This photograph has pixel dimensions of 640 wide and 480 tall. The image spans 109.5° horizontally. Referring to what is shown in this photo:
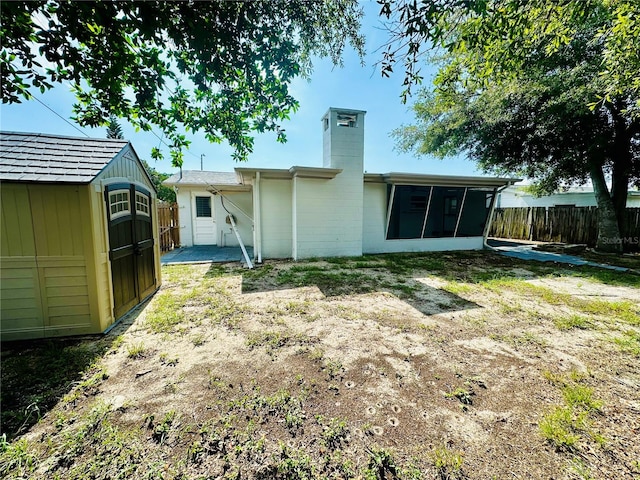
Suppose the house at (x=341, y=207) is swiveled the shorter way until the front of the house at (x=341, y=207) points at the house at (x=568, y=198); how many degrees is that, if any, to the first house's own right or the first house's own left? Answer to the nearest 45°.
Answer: approximately 45° to the first house's own right

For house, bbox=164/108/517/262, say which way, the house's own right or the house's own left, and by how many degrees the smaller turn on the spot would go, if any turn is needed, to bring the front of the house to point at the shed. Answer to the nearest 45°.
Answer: approximately 135° to the house's own left

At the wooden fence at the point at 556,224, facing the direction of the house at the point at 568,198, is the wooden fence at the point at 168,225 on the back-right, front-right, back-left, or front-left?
back-left

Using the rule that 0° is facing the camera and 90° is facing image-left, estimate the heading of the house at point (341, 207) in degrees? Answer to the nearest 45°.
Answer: approximately 180°

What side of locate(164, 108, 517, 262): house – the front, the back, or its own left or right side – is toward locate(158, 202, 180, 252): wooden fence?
left

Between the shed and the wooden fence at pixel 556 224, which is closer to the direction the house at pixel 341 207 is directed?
the wooden fence
